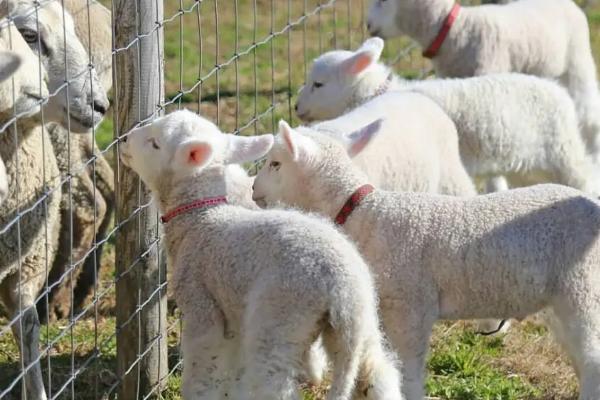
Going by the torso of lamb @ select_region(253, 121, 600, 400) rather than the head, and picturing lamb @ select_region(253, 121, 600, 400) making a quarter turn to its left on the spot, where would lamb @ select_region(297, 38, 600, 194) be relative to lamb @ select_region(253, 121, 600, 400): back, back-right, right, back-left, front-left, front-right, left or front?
back

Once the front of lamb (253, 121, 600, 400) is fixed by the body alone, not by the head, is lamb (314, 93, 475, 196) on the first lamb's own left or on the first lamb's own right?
on the first lamb's own right

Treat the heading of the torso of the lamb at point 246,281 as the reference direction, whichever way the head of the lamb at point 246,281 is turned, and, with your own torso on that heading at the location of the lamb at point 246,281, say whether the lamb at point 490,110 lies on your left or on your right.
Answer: on your right

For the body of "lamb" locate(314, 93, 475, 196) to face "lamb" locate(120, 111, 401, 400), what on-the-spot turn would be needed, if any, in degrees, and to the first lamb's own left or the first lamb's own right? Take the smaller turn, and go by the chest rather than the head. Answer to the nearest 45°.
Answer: approximately 90° to the first lamb's own left

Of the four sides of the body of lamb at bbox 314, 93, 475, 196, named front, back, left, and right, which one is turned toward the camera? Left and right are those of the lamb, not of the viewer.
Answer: left

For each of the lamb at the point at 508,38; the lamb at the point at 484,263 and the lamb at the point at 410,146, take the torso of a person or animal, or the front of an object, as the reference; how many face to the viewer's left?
3

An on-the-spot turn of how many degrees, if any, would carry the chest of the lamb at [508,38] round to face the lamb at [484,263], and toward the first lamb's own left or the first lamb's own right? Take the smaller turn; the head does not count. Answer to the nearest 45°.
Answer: approximately 90° to the first lamb's own left

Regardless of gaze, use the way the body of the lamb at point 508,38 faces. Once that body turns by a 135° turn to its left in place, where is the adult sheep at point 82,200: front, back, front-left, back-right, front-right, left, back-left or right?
right

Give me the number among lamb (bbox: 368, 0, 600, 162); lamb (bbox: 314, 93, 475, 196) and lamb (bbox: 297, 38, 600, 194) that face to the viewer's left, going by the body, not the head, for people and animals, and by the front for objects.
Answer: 3

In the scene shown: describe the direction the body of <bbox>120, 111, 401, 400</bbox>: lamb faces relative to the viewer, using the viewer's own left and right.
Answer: facing away from the viewer and to the left of the viewer

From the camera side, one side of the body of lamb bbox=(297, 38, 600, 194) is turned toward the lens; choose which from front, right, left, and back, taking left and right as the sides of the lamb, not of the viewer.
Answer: left

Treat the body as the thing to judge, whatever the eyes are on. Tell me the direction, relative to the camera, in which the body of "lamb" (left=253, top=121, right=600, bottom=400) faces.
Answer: to the viewer's left

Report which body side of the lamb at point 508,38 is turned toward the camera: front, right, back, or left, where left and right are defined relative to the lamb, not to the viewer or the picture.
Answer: left
